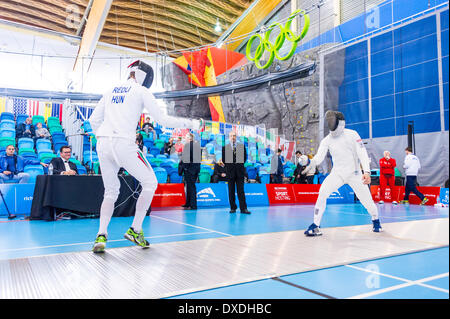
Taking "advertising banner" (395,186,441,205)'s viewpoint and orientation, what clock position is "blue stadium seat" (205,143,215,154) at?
The blue stadium seat is roughly at 3 o'clock from the advertising banner.

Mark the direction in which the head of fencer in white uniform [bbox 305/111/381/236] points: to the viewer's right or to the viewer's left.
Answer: to the viewer's left

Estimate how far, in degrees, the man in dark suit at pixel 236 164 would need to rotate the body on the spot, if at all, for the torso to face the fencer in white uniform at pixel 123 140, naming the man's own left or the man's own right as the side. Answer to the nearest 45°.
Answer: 0° — they already face them

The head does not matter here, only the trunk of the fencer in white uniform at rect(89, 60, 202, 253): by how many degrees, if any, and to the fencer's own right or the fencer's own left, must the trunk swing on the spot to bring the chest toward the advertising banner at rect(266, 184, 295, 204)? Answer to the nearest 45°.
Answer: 0° — they already face it

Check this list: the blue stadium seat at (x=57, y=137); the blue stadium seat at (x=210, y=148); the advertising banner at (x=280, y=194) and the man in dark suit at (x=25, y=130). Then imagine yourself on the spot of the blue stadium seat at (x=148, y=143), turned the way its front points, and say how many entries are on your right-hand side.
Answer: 2

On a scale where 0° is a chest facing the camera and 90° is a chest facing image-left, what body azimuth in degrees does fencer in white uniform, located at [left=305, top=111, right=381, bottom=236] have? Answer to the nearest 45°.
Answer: approximately 45°

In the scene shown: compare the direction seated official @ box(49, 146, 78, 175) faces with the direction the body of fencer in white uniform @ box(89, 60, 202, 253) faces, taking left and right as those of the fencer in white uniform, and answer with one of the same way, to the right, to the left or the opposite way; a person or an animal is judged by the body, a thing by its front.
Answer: to the right

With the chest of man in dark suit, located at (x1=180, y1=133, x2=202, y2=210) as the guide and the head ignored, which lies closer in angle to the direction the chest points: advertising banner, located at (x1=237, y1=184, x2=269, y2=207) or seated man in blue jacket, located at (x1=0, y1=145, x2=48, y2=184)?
the seated man in blue jacket

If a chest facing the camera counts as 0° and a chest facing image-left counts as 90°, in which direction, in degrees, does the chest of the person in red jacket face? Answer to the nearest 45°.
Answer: approximately 0°

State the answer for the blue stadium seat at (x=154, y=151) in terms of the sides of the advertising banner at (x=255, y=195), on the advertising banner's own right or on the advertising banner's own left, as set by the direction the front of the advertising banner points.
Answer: on the advertising banner's own right

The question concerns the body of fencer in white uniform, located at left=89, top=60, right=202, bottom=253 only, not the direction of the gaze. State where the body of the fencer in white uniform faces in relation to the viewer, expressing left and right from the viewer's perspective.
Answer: facing away from the viewer and to the right of the viewer
